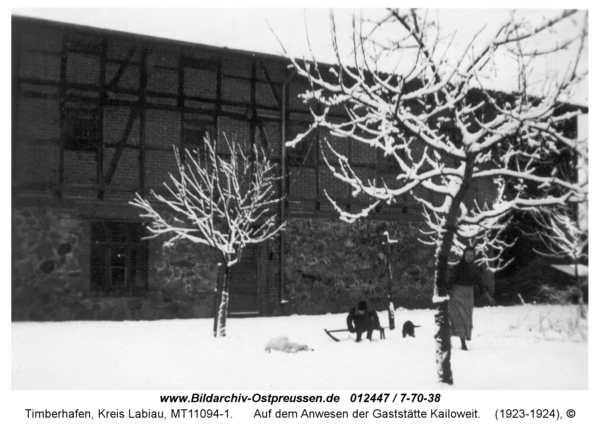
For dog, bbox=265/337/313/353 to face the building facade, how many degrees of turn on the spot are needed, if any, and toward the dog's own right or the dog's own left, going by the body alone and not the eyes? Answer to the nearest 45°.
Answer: approximately 135° to the dog's own left

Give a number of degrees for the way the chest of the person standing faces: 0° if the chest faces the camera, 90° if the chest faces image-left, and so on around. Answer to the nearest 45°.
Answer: approximately 0°

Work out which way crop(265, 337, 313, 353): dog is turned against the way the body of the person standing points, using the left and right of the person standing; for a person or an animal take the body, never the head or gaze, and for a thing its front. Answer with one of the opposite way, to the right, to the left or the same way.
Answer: to the left

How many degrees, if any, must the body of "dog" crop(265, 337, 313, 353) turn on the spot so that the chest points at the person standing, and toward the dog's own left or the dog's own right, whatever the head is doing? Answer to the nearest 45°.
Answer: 0° — it already faces them

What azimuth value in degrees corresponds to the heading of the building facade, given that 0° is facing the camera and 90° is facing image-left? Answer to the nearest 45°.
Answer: approximately 315°

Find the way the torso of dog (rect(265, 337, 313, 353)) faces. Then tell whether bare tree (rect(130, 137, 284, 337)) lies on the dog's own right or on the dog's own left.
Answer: on the dog's own left

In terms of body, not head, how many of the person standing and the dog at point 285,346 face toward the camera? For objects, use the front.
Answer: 1

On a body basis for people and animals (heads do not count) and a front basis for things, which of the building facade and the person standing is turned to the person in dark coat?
the building facade

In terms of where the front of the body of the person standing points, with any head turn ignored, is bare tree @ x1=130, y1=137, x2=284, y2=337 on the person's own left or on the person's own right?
on the person's own right

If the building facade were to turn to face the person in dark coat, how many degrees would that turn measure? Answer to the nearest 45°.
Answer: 0° — it already faces them

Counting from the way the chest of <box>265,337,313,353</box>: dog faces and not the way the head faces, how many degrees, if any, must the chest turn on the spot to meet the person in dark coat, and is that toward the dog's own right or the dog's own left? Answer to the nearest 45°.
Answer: approximately 45° to the dog's own left
